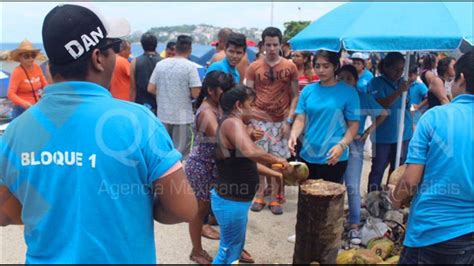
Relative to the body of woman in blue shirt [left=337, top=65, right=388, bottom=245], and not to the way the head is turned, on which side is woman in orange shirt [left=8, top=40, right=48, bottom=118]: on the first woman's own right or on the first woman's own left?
on the first woman's own right

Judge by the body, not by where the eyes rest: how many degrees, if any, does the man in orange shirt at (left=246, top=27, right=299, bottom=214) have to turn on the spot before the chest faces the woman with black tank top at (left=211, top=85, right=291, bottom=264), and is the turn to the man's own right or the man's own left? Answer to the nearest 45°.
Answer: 0° — they already face them

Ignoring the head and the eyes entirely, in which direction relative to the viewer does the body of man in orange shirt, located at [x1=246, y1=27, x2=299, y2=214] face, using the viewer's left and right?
facing the viewer

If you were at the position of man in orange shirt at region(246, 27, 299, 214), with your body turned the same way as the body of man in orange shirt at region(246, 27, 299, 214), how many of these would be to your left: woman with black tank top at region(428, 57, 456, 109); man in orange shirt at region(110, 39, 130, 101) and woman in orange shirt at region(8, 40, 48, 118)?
1

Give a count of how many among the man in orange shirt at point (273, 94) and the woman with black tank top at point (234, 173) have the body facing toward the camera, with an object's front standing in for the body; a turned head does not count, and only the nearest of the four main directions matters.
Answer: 1

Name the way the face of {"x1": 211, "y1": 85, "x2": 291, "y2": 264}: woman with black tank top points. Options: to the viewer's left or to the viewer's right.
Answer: to the viewer's right

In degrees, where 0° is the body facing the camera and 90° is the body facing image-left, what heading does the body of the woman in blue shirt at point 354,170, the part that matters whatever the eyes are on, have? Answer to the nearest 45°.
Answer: approximately 45°

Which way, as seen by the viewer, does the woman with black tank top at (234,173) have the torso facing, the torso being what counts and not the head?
to the viewer's right

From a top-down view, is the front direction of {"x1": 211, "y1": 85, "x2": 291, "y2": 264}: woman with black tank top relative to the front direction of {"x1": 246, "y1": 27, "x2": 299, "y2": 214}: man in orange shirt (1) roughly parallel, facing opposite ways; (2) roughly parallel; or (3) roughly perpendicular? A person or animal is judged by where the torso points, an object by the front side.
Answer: roughly perpendicular

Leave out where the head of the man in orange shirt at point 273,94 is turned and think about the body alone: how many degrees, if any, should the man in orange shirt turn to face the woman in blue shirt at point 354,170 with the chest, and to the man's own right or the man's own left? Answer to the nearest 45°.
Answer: approximately 45° to the man's own left

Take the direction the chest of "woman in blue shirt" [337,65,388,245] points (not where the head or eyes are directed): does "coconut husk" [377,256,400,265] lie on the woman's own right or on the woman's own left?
on the woman's own left

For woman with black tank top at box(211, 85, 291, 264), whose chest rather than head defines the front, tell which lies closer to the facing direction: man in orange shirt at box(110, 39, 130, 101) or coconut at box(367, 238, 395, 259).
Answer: the coconut

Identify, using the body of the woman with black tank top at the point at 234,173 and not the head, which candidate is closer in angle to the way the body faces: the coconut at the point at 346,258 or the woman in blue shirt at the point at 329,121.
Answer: the coconut
